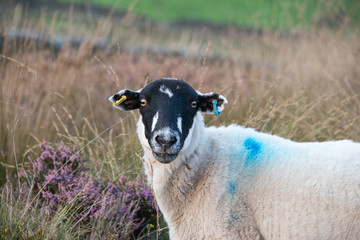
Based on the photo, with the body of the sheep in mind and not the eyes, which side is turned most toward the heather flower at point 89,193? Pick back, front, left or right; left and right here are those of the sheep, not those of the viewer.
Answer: front

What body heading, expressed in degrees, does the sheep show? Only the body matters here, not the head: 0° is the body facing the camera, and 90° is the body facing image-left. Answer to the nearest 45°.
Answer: approximately 90°
